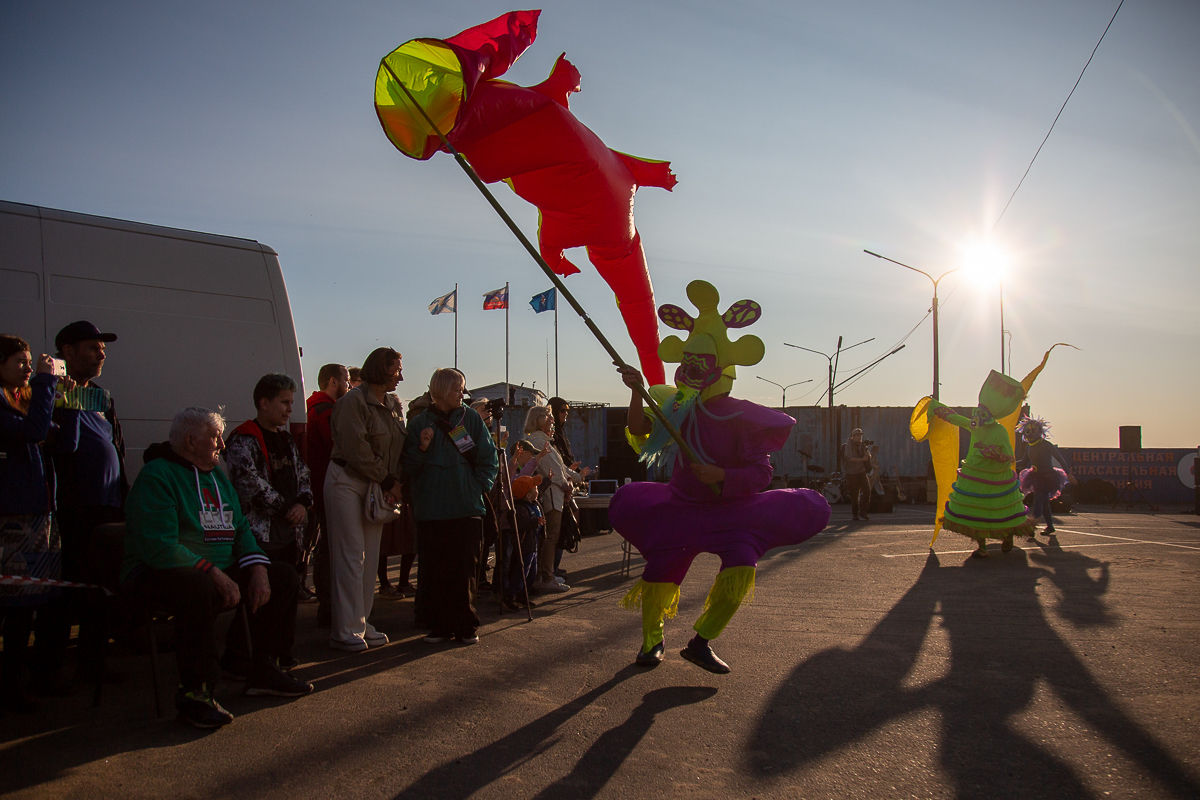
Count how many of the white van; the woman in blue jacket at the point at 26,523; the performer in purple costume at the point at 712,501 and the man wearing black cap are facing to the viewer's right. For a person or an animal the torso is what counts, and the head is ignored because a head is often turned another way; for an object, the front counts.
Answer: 2

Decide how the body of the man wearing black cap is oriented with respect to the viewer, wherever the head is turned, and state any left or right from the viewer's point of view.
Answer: facing to the right of the viewer

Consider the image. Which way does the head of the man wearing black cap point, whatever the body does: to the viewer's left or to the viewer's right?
to the viewer's right

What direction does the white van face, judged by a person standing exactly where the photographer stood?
facing to the left of the viewer

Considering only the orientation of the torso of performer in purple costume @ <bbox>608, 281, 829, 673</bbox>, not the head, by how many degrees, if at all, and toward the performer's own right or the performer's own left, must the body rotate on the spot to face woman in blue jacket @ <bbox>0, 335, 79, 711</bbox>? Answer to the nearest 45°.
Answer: approximately 45° to the performer's own right

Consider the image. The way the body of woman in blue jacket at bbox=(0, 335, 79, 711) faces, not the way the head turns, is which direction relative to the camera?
to the viewer's right

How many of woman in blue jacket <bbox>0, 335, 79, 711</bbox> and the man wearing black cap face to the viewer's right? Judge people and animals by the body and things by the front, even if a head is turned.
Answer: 2

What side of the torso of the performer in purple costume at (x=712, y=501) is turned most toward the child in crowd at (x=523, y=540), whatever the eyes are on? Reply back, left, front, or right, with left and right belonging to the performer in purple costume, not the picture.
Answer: right
